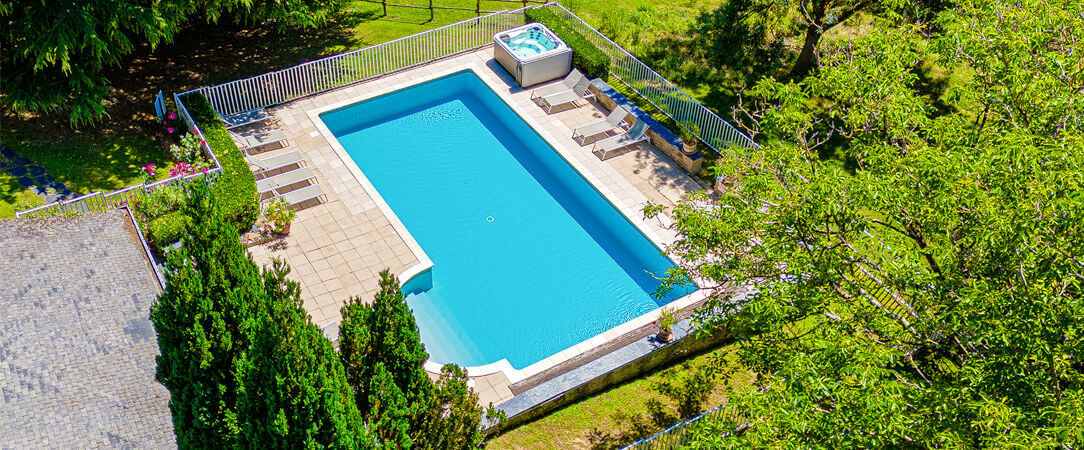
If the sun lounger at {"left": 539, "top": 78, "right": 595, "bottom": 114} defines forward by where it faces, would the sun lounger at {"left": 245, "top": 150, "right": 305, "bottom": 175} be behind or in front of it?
in front

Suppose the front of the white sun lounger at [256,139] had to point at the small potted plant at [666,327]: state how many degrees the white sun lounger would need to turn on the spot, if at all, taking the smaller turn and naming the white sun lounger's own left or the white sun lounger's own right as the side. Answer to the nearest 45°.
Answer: approximately 45° to the white sun lounger's own right

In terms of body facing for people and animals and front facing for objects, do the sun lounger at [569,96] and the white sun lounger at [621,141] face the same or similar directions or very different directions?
same or similar directions

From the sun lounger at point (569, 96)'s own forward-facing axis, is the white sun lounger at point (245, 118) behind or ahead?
ahead

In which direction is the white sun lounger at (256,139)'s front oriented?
to the viewer's right

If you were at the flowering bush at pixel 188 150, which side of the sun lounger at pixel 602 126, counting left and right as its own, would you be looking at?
front

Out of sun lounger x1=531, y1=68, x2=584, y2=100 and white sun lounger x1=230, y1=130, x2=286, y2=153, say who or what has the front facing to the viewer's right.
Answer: the white sun lounger

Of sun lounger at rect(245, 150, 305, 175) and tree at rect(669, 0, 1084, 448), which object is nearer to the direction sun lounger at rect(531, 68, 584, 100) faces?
the sun lounger

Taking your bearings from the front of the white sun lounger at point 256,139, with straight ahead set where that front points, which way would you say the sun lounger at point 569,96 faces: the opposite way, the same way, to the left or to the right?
the opposite way

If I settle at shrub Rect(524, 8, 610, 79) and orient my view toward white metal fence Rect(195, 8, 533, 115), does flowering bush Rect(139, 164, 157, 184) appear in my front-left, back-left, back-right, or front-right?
front-left

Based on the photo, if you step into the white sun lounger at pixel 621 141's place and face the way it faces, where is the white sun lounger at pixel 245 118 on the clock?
the white sun lounger at pixel 245 118 is roughly at 1 o'clock from the white sun lounger at pixel 621 141.

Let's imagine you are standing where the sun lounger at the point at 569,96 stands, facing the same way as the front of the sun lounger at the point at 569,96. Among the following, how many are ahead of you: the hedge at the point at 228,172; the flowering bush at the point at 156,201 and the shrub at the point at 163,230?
3

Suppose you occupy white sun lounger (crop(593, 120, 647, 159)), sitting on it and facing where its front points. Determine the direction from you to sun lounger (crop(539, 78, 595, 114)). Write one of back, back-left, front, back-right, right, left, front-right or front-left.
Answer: right

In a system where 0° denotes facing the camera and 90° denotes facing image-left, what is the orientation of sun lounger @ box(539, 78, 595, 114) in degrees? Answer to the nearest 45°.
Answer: approximately 45°

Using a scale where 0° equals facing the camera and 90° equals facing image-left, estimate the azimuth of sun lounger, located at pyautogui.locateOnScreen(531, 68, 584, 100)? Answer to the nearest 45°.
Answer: approximately 45°

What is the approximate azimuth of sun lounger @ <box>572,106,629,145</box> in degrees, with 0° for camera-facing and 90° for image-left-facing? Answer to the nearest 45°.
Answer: approximately 45°

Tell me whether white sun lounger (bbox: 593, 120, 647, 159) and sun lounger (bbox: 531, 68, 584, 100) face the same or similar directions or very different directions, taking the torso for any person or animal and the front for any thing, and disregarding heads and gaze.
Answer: same or similar directions

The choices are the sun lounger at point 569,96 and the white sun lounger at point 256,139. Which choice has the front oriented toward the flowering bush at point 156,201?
the sun lounger

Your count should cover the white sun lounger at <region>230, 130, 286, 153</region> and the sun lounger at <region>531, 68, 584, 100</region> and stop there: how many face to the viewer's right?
1

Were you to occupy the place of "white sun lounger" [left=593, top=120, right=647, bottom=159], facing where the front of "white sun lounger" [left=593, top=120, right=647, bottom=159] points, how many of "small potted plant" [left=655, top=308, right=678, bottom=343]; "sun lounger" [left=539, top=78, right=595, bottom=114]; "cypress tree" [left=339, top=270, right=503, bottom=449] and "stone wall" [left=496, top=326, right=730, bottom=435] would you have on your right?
1

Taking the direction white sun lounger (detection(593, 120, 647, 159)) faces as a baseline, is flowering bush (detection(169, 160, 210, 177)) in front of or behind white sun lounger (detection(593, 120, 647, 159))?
in front
